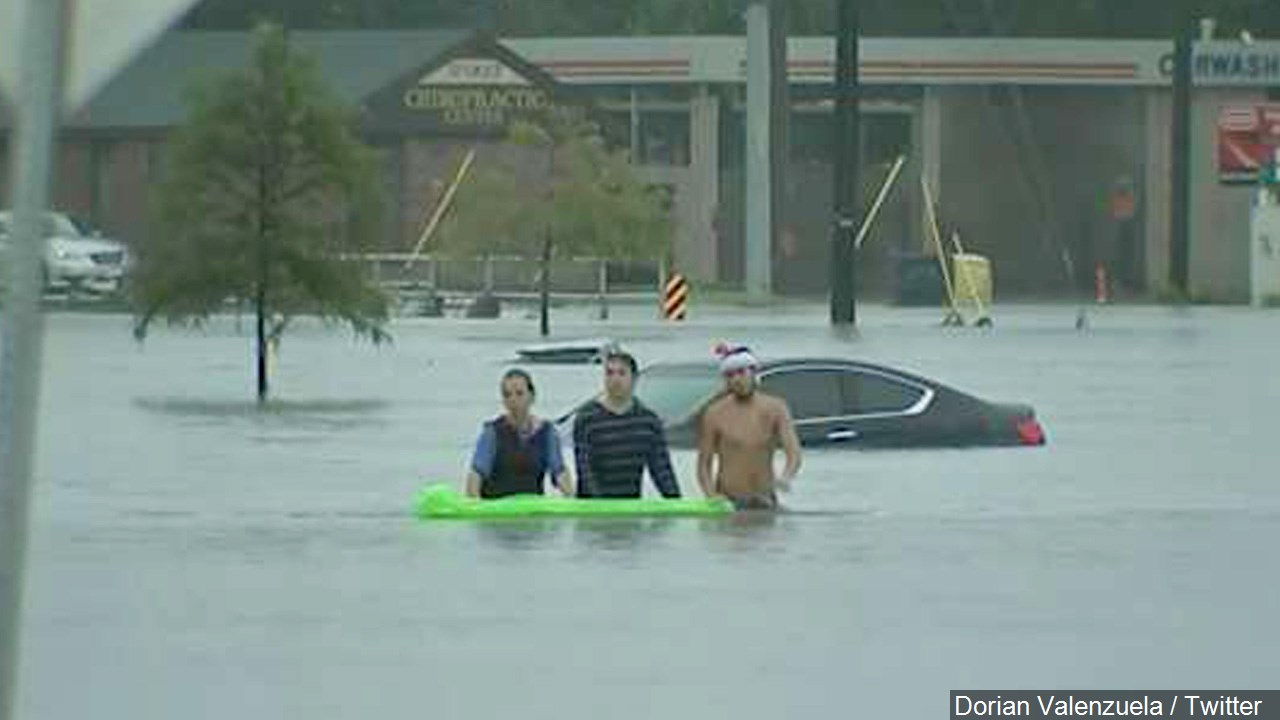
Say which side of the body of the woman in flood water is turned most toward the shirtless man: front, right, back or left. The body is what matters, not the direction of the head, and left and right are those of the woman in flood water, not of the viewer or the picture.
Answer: left

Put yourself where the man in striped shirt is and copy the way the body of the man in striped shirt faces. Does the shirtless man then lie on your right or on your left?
on your left

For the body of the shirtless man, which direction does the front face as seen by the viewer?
toward the camera

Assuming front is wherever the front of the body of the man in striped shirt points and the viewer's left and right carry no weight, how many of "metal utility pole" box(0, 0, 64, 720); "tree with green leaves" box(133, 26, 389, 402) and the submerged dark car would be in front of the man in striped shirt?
1

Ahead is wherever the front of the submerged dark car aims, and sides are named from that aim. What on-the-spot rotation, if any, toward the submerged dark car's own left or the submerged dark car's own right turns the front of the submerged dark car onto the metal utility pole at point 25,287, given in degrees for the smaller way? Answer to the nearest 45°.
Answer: approximately 90° to the submerged dark car's own left

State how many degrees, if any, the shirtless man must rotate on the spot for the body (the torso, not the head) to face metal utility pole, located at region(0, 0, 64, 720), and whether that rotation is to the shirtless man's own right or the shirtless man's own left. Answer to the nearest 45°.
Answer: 0° — they already face it

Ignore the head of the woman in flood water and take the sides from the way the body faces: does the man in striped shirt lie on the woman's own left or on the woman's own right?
on the woman's own left

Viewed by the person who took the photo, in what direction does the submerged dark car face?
facing to the left of the viewer

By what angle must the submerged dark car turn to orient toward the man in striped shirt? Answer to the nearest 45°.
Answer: approximately 90° to its left

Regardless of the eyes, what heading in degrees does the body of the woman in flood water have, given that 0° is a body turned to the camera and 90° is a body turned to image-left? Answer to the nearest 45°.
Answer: approximately 0°

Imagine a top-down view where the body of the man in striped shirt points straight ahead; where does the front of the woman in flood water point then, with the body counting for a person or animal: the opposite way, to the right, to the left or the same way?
the same way

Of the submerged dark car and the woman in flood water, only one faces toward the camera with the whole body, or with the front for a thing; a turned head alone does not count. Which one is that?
the woman in flood water

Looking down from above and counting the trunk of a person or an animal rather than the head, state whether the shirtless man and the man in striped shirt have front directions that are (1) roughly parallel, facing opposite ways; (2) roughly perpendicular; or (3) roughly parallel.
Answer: roughly parallel

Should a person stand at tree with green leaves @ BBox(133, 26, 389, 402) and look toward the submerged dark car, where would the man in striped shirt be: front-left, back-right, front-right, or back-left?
front-right

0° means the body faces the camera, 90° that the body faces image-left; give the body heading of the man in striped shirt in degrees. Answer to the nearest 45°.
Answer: approximately 0°

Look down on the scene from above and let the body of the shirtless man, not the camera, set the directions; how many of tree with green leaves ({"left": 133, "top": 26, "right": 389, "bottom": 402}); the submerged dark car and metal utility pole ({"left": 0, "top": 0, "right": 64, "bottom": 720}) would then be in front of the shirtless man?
1

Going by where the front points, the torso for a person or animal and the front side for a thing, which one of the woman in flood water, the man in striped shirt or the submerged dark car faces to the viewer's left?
the submerged dark car

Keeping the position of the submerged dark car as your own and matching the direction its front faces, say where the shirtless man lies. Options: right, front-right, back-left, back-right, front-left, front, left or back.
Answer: left

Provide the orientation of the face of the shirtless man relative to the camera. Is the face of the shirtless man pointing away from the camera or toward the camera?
toward the camera

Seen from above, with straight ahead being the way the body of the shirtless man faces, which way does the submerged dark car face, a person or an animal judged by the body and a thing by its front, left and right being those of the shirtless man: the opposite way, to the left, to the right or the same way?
to the right

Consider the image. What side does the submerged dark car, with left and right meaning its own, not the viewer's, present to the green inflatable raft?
left
